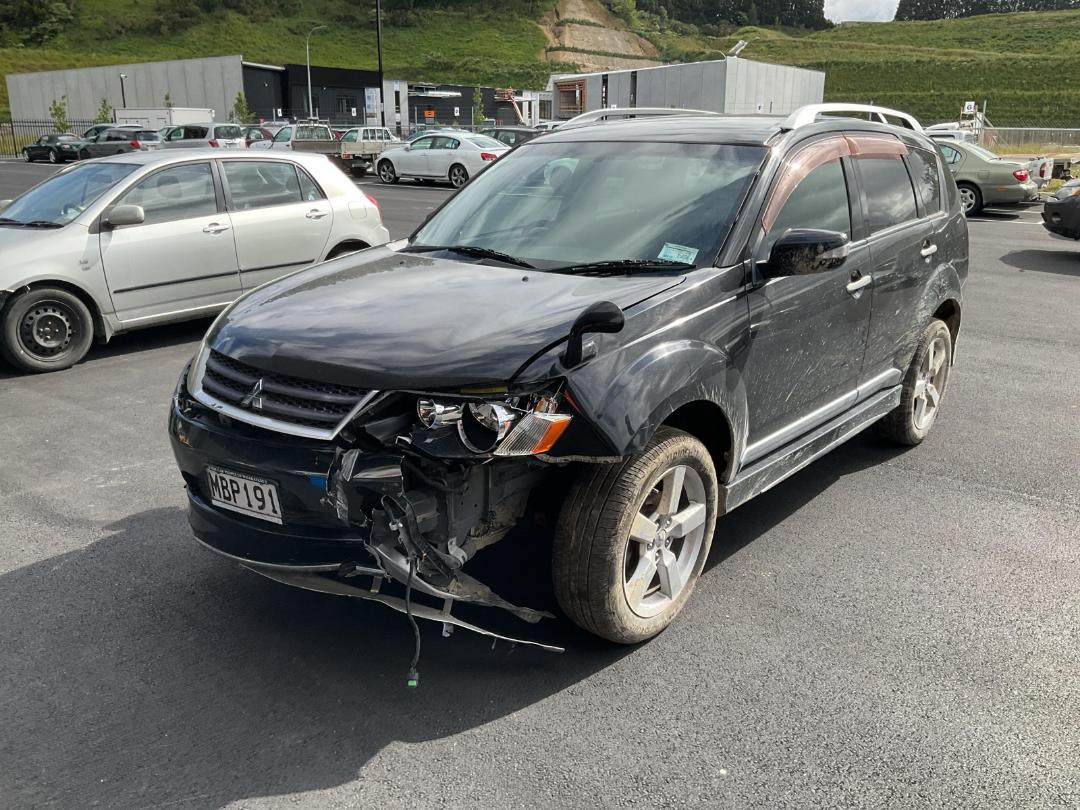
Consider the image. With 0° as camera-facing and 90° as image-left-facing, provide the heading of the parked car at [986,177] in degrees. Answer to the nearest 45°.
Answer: approximately 135°

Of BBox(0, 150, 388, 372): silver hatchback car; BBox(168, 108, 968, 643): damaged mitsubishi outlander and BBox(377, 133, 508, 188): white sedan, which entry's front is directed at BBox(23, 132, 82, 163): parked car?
the white sedan

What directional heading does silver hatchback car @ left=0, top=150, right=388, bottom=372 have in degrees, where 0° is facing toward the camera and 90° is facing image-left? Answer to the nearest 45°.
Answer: approximately 45°

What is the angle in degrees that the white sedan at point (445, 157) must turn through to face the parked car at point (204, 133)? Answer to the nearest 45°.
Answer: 0° — it already faces it

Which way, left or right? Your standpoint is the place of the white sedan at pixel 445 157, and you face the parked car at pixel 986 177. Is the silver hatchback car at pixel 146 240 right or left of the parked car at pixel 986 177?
right

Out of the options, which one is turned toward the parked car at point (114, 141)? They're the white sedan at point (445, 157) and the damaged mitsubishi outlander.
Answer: the white sedan

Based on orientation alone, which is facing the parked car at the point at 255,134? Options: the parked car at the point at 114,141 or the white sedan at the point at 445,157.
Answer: the white sedan

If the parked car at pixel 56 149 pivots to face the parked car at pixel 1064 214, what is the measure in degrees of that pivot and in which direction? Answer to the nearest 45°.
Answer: approximately 135° to its left

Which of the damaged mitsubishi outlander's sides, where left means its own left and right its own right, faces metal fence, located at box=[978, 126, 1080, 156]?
back

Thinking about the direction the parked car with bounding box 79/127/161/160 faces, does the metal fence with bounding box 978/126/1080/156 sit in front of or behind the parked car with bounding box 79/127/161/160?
behind

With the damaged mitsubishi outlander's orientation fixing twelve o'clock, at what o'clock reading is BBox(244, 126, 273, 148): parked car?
The parked car is roughly at 4 o'clock from the damaged mitsubishi outlander.

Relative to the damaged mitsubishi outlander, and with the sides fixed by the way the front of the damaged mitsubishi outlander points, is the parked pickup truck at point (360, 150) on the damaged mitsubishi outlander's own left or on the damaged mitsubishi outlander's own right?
on the damaged mitsubishi outlander's own right

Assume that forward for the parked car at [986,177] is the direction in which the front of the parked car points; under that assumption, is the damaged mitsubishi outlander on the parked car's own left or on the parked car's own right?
on the parked car's own left

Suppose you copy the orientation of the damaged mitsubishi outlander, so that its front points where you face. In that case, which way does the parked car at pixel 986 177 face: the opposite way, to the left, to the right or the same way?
to the right

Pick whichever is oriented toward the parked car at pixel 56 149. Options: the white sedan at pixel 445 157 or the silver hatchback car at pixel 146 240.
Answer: the white sedan

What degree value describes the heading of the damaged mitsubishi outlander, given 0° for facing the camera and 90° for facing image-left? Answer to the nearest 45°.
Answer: approximately 45°

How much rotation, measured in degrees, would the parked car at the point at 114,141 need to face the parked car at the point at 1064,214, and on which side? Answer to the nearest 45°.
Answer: approximately 135° to its left
